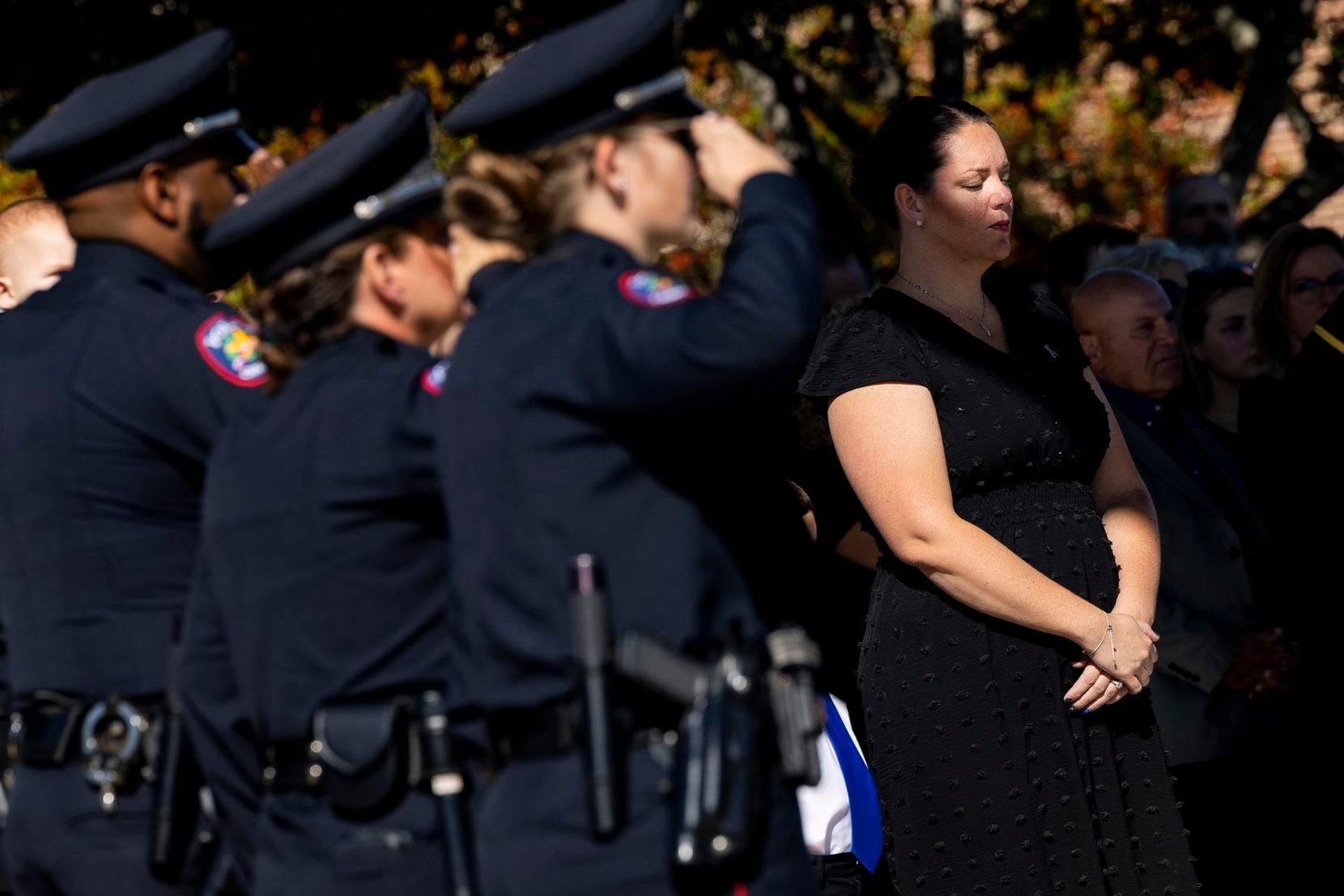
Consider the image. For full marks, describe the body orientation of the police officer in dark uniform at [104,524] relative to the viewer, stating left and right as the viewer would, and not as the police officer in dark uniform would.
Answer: facing away from the viewer and to the right of the viewer

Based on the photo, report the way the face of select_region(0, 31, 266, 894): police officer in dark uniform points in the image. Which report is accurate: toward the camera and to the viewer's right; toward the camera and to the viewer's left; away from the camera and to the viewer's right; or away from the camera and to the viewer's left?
away from the camera and to the viewer's right

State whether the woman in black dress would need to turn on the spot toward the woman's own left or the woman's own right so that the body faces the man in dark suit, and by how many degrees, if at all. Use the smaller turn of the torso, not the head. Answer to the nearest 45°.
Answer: approximately 90° to the woman's own left

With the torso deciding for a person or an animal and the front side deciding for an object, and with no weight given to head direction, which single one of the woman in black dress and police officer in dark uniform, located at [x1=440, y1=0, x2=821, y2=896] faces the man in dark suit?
the police officer in dark uniform

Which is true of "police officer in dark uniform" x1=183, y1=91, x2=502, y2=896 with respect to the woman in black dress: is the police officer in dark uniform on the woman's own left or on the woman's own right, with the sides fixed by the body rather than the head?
on the woman's own right

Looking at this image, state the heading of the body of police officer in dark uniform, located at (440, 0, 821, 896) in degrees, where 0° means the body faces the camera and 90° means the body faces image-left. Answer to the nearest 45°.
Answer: approximately 225°
